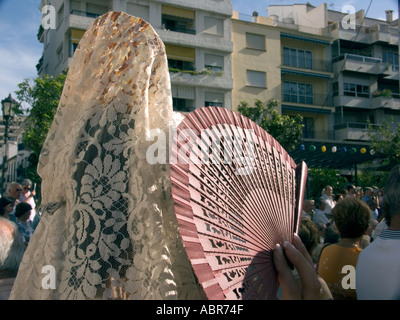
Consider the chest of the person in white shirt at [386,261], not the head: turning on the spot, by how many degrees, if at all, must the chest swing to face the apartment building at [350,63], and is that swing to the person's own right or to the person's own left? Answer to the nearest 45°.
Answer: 0° — they already face it

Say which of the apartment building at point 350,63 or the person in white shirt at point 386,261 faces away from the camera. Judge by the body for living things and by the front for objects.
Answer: the person in white shirt

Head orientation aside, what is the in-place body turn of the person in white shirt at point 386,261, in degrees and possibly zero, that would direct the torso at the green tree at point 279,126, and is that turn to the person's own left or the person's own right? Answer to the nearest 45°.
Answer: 0° — they already face it

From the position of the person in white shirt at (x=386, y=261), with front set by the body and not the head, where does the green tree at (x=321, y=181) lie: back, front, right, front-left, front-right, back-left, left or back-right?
front

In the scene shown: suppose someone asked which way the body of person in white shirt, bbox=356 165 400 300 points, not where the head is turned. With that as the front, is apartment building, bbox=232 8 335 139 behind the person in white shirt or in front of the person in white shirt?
in front

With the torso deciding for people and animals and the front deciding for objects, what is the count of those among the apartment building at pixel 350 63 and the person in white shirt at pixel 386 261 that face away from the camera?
1

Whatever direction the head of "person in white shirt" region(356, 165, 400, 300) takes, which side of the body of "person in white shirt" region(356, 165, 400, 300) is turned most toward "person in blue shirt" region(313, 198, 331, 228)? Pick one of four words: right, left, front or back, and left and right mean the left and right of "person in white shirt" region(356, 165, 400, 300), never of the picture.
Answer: front

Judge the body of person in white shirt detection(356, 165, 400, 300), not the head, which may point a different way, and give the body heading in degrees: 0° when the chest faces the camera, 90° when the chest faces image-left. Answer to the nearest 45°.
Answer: approximately 180°
